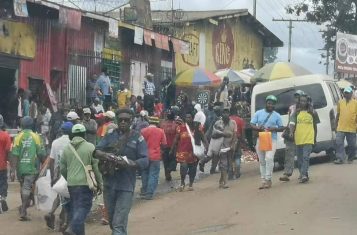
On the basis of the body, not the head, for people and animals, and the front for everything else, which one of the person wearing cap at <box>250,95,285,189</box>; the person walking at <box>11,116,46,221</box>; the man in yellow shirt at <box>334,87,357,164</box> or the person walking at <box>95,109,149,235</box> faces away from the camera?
the person walking at <box>11,116,46,221</box>

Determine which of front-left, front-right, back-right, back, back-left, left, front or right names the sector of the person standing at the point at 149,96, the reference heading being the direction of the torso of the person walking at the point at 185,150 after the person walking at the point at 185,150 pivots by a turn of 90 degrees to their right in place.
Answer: right

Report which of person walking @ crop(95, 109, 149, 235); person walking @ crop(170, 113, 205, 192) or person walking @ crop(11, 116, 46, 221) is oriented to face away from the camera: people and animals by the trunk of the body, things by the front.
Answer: person walking @ crop(11, 116, 46, 221)

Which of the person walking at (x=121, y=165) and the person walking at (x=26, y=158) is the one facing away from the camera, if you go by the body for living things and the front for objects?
the person walking at (x=26, y=158)

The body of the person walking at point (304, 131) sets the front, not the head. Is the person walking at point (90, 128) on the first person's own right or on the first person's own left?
on the first person's own right

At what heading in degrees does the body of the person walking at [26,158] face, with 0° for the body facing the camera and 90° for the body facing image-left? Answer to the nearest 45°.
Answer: approximately 180°
